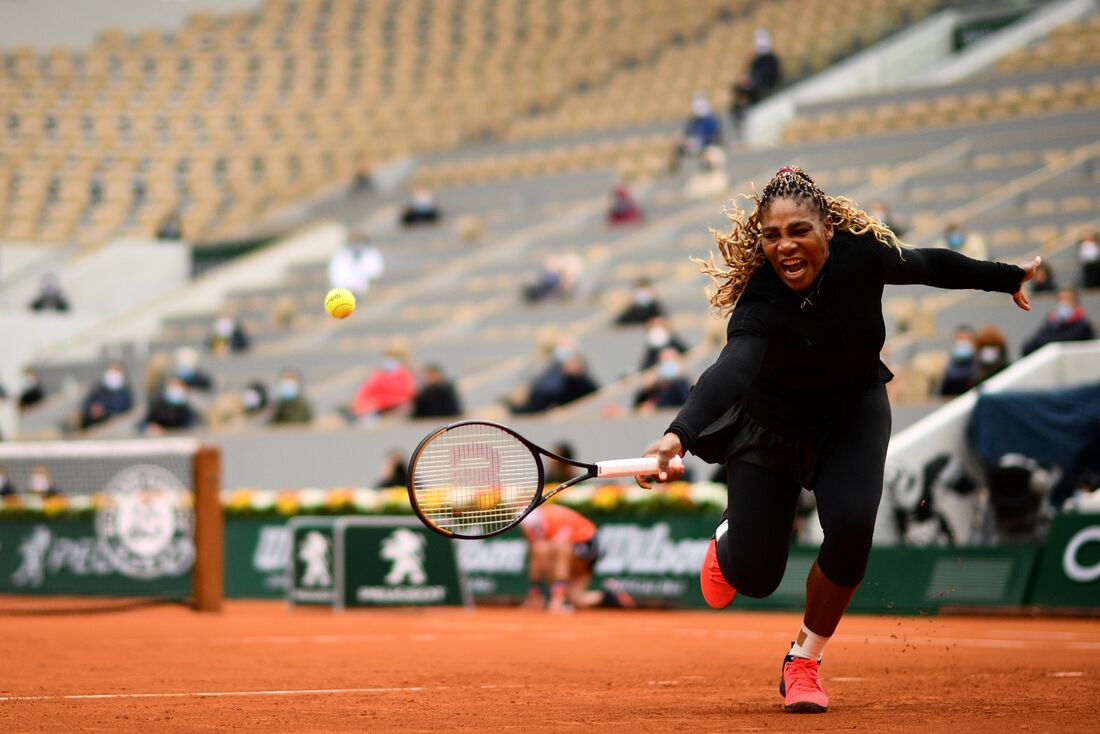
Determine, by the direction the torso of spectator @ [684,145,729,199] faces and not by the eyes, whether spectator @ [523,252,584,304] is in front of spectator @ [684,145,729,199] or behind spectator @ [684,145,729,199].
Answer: in front

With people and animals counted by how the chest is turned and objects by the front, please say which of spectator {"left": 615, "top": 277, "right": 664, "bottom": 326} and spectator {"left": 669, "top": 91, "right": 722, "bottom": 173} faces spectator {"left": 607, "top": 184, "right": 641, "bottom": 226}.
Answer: spectator {"left": 669, "top": 91, "right": 722, "bottom": 173}

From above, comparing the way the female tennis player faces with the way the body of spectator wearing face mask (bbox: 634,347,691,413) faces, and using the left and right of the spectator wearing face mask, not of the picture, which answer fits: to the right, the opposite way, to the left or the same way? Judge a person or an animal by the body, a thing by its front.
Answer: the same way

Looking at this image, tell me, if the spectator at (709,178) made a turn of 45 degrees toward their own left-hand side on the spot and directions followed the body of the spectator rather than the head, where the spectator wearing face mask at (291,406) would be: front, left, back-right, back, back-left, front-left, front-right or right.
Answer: front-right

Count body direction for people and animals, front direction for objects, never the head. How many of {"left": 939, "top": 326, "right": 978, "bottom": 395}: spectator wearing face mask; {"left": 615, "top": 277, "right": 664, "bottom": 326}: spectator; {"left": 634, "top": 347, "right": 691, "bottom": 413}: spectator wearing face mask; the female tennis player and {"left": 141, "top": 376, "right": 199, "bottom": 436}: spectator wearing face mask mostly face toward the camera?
5

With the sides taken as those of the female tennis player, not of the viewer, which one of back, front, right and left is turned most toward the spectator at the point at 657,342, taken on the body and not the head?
back

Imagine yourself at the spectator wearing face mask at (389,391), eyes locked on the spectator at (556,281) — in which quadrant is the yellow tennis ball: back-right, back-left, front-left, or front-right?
back-right

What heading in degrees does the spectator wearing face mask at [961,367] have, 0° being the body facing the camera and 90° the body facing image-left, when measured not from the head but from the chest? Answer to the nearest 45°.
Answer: approximately 0°

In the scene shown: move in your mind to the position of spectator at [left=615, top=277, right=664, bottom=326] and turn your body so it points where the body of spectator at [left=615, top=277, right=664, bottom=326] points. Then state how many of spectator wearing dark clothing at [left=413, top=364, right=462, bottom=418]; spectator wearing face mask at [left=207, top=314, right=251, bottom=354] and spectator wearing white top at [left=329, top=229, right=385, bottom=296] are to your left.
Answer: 0

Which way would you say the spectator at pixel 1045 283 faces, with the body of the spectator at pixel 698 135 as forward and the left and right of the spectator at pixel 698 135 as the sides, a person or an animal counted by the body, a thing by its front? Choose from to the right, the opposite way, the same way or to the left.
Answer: the same way

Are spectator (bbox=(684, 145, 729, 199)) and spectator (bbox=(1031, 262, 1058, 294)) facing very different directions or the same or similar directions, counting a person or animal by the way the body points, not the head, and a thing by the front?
same or similar directions

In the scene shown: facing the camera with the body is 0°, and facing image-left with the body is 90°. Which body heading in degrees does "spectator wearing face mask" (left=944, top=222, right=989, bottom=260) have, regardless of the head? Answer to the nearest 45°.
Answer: approximately 45°

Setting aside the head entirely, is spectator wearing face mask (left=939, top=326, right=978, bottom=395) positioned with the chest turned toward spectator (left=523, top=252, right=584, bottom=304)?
no

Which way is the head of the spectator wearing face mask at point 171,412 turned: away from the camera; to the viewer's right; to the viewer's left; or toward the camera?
toward the camera

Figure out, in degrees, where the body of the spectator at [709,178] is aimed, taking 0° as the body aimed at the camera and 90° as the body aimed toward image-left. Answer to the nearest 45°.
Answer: approximately 45°

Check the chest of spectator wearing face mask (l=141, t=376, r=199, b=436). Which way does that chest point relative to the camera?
toward the camera

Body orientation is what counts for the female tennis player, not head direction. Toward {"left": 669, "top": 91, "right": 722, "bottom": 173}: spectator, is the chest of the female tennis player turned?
no

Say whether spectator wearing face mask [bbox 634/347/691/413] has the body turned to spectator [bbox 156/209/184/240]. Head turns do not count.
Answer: no

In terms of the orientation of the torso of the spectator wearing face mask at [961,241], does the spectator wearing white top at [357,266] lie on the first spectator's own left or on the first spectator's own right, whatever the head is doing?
on the first spectator's own right

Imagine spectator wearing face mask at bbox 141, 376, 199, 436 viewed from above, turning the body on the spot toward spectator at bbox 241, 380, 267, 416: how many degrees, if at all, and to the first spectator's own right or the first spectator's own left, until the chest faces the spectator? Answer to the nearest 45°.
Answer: approximately 90° to the first spectator's own left

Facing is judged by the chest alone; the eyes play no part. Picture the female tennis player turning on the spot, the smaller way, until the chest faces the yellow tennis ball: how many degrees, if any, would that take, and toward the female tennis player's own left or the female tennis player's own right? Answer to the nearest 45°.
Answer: approximately 135° to the female tennis player's own right
